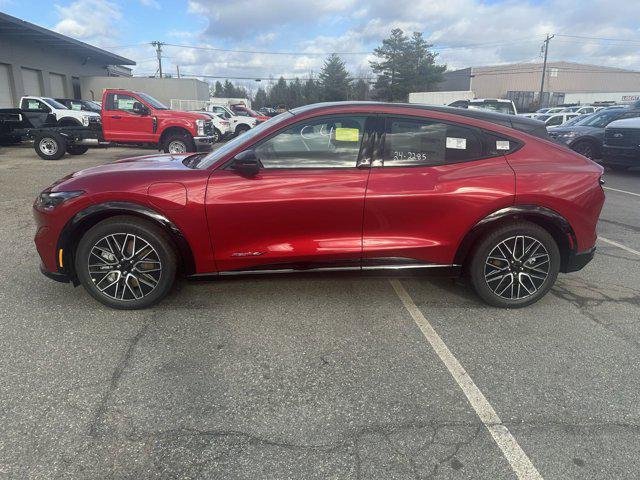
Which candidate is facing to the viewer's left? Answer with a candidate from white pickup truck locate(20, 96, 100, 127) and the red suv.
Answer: the red suv

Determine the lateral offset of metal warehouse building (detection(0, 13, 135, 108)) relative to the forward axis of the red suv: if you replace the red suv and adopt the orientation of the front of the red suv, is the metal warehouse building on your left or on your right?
on your right

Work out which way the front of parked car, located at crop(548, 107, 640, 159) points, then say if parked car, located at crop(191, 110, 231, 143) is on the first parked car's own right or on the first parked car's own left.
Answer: on the first parked car's own right

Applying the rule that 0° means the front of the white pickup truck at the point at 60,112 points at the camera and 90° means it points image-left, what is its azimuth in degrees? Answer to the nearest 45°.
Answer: approximately 315°

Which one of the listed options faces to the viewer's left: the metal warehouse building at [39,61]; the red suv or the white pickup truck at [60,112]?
the red suv

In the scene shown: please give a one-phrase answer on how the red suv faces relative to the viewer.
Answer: facing to the left of the viewer

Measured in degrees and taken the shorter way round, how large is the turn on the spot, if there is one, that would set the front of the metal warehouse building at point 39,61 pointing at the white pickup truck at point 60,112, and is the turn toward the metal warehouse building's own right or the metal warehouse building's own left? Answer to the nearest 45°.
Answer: approximately 45° to the metal warehouse building's own right

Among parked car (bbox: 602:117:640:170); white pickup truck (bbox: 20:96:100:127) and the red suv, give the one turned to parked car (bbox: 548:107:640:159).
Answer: the white pickup truck

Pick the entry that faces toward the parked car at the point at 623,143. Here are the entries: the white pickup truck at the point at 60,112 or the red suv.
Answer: the white pickup truck

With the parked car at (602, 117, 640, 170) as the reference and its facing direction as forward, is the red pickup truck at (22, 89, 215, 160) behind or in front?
in front

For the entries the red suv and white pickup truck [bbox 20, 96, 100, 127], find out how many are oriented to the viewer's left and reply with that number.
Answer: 1

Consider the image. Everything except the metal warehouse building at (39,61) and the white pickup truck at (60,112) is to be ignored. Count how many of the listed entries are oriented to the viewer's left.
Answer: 0

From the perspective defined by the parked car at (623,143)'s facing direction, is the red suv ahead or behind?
ahead

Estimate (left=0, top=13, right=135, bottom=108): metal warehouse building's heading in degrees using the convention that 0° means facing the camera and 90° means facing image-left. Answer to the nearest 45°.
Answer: approximately 315°
